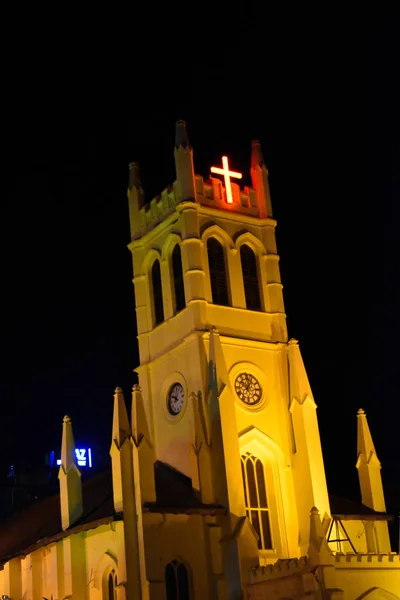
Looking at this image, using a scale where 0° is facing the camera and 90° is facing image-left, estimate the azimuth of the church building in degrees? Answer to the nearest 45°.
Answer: approximately 315°
